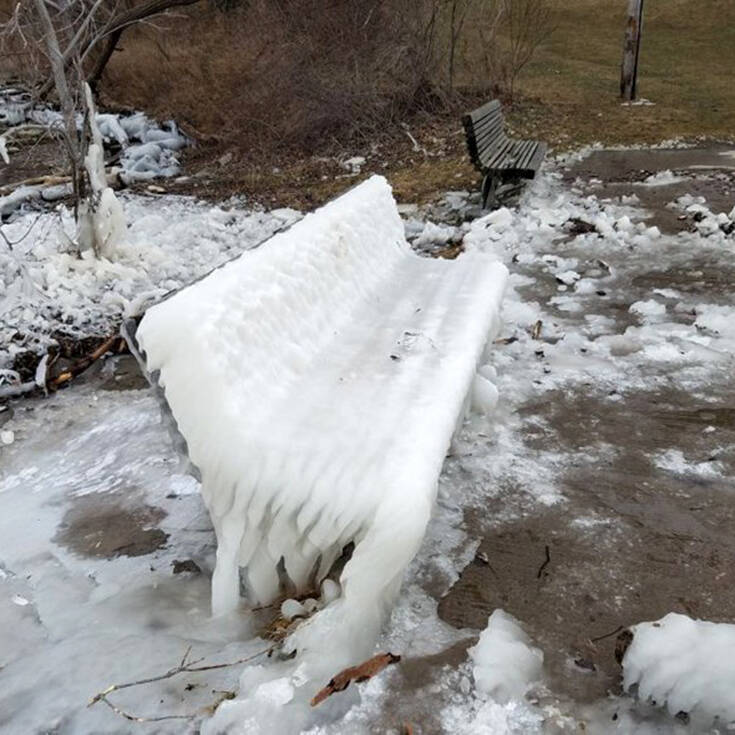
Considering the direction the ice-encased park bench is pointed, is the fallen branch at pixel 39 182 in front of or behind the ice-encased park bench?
behind

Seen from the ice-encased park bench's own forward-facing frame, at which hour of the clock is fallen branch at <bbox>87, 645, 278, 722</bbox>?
The fallen branch is roughly at 3 o'clock from the ice-encased park bench.

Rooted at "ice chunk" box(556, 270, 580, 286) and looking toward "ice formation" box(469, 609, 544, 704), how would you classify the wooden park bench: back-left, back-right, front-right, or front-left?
back-right

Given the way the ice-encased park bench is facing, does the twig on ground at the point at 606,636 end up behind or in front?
in front

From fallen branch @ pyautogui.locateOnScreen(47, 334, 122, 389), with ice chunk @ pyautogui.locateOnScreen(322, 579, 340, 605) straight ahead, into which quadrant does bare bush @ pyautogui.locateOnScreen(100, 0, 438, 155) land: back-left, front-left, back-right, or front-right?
back-left

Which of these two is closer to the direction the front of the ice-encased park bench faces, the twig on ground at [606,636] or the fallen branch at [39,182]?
the twig on ground

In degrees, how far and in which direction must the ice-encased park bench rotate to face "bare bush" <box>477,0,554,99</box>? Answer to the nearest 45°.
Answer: approximately 135° to its left

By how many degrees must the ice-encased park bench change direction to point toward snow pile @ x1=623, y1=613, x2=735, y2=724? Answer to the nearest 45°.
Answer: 0° — it already faces it

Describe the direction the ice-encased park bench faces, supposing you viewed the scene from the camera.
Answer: facing the viewer and to the right of the viewer

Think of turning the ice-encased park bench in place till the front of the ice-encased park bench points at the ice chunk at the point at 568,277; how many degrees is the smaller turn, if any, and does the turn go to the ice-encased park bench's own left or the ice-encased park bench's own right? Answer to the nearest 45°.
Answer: approximately 90° to the ice-encased park bench's own left

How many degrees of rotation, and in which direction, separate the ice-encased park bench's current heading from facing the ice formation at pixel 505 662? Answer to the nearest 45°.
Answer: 0° — it already faces it

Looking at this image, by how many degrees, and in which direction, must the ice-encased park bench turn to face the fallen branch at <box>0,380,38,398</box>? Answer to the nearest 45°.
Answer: approximately 180°

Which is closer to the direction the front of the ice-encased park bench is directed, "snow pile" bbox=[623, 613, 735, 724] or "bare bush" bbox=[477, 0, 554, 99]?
the snow pile

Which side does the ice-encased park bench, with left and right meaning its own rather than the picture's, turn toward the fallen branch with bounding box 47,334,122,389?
back

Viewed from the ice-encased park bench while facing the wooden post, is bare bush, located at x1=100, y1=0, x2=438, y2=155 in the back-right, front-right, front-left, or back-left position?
front-left
